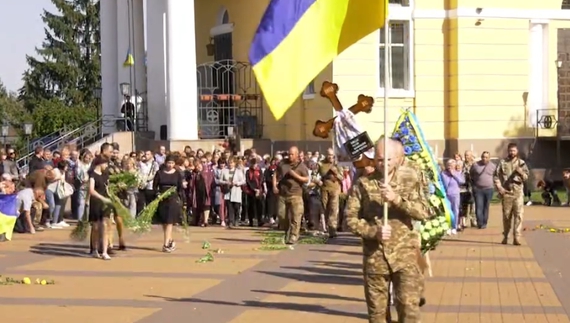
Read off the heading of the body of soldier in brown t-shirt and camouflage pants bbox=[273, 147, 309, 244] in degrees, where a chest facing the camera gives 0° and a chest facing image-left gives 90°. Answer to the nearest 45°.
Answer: approximately 0°

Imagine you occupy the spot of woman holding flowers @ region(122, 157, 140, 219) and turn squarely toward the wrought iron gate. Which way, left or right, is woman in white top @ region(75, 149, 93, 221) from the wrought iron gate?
left

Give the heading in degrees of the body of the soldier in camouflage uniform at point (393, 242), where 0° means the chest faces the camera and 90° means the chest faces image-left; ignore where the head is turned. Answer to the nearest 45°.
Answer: approximately 0°

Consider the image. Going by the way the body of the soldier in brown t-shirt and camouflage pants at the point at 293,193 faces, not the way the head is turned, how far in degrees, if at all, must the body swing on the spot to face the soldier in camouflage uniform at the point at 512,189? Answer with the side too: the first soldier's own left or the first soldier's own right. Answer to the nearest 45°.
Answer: approximately 90° to the first soldier's own left

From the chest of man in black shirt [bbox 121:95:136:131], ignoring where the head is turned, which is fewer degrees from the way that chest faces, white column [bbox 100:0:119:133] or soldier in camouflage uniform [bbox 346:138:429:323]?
the soldier in camouflage uniform

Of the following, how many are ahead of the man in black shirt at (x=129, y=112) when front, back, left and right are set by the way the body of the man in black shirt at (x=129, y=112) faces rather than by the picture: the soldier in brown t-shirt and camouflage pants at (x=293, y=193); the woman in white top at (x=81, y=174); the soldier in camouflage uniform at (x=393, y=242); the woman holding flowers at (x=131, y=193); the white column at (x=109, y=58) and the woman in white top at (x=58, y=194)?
5
